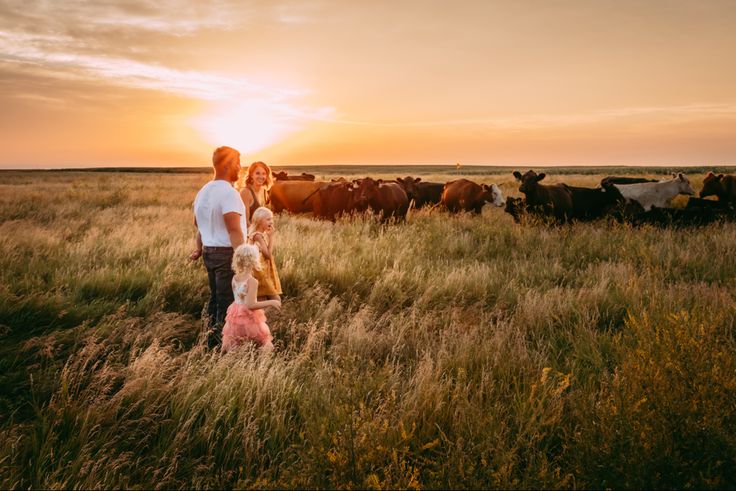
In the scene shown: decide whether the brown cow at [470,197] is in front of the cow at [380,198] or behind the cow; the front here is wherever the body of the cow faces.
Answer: behind

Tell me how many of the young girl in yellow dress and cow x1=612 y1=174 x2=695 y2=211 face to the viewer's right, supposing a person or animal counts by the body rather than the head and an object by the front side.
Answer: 2

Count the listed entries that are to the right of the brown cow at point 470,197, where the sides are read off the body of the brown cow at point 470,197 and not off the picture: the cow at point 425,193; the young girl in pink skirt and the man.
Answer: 2

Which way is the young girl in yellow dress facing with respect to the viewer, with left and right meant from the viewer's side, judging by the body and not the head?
facing to the right of the viewer

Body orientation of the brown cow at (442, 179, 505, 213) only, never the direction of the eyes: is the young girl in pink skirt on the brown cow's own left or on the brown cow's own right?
on the brown cow's own right

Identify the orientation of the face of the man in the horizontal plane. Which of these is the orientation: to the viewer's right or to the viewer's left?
to the viewer's right

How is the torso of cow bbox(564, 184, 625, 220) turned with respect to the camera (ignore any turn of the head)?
to the viewer's right

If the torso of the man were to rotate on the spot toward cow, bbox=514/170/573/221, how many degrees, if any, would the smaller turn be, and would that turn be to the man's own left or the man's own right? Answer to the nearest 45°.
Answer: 0° — they already face it

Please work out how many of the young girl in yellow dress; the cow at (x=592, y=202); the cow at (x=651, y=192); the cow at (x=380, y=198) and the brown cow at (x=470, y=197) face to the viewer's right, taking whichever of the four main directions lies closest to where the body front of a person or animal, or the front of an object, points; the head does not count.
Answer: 4

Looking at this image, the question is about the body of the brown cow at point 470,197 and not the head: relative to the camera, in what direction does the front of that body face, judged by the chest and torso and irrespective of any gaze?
to the viewer's right
